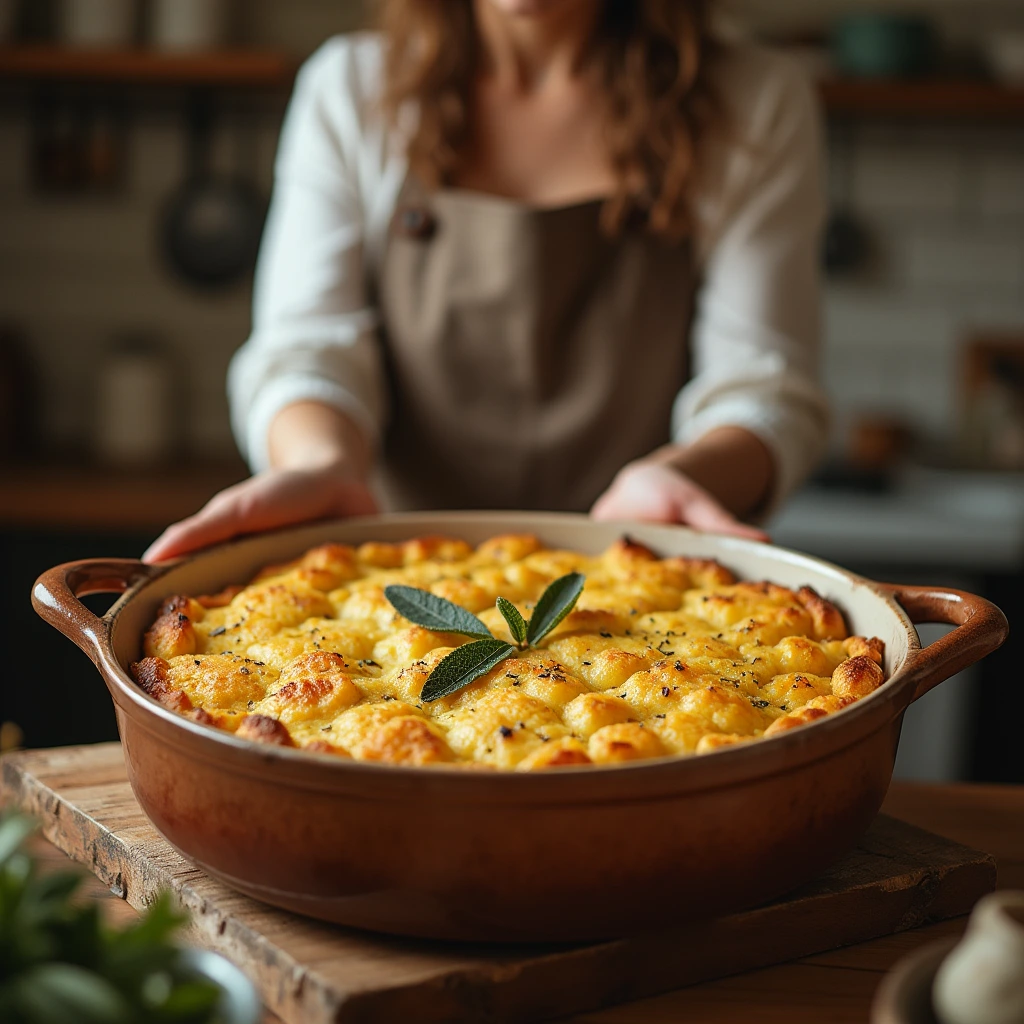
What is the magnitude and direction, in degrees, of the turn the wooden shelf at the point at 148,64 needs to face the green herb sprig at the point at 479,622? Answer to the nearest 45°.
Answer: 0° — it already faces it

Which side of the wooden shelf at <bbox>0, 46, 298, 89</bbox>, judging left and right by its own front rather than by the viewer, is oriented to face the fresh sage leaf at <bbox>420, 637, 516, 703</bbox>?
front

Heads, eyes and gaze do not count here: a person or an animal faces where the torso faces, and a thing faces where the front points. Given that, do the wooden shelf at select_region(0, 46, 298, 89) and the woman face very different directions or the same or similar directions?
same or similar directions

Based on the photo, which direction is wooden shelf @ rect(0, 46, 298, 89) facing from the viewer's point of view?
toward the camera

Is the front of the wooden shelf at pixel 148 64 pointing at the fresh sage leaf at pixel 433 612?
yes

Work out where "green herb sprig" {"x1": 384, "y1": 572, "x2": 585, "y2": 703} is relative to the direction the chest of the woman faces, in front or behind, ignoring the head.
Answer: in front

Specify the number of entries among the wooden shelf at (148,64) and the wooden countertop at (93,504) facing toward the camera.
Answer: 2

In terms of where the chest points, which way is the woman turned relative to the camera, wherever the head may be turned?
toward the camera

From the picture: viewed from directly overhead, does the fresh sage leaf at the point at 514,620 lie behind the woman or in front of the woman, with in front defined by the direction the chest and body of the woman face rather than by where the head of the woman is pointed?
in front

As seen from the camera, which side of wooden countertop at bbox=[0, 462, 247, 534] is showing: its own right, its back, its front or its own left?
front

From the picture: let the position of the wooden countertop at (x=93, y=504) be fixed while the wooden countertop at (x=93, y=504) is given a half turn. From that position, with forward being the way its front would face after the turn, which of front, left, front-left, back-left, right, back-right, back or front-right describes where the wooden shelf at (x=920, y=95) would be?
right

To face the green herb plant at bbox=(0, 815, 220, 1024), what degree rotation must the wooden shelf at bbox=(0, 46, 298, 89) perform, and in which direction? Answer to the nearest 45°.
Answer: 0° — it already faces it
